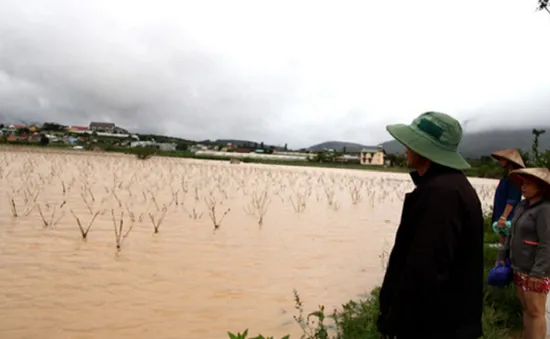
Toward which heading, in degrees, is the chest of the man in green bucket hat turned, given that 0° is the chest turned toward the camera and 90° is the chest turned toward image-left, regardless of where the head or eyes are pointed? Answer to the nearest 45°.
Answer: approximately 90°

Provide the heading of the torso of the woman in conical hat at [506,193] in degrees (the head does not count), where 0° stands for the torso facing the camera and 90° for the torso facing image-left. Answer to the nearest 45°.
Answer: approximately 90°

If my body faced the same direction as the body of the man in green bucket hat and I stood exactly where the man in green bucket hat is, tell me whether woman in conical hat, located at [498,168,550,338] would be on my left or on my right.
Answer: on my right

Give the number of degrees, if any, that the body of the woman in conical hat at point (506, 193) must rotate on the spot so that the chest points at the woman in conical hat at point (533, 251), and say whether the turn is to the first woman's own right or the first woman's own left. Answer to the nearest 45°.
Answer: approximately 90° to the first woman's own left

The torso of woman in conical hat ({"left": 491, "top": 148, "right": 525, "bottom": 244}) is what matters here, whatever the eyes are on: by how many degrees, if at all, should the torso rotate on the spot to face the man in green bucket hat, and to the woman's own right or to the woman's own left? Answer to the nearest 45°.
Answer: approximately 90° to the woman's own left

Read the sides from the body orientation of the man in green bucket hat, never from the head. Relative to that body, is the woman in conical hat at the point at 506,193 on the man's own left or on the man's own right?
on the man's own right
